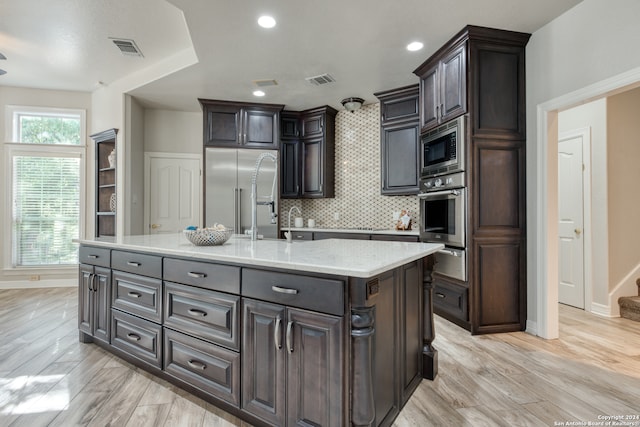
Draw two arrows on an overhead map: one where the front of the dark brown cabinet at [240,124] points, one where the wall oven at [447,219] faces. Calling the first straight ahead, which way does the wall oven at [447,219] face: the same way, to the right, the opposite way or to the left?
to the right

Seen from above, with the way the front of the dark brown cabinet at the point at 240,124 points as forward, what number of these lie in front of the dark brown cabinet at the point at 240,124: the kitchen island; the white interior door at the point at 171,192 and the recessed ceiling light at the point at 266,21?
2

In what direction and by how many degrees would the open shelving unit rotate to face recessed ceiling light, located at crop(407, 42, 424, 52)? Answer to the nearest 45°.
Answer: approximately 90° to its left

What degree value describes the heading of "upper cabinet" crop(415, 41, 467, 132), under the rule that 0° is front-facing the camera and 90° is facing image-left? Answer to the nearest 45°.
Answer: approximately 45°

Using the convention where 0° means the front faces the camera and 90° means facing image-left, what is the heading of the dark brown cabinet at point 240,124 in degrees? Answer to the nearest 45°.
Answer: approximately 0°

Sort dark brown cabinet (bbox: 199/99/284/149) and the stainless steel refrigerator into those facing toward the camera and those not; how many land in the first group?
2

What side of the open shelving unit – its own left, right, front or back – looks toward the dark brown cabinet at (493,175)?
left

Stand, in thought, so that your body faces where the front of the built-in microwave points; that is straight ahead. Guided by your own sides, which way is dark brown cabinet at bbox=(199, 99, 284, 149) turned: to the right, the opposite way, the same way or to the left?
to the left

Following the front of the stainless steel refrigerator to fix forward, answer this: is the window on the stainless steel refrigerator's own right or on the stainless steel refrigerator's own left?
on the stainless steel refrigerator's own right

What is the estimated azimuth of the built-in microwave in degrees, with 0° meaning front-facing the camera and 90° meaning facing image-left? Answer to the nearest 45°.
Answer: approximately 45°

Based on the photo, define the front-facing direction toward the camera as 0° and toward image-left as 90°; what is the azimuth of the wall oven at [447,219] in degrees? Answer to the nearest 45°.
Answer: approximately 45°

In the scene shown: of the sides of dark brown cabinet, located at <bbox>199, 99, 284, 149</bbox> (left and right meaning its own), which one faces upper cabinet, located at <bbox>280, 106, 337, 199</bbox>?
left
